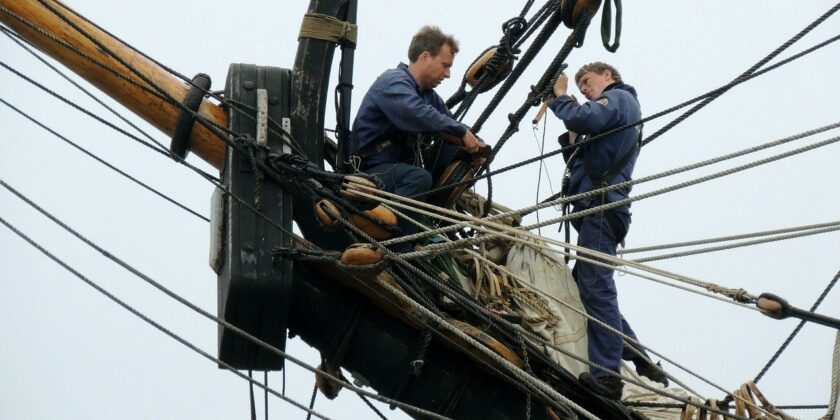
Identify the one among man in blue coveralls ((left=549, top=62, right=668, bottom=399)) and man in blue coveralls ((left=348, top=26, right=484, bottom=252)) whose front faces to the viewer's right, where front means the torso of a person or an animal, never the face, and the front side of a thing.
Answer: man in blue coveralls ((left=348, top=26, right=484, bottom=252))

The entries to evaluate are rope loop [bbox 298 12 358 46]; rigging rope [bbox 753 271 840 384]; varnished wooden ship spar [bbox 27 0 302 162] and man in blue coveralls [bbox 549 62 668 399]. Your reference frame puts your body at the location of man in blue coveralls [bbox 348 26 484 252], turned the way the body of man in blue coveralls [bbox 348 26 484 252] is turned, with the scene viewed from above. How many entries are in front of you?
2

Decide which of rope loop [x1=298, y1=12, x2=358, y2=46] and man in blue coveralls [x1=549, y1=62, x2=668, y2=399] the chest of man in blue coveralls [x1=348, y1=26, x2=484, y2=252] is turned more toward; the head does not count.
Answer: the man in blue coveralls

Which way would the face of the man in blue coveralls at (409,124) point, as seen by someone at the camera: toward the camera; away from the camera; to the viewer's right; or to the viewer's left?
to the viewer's right

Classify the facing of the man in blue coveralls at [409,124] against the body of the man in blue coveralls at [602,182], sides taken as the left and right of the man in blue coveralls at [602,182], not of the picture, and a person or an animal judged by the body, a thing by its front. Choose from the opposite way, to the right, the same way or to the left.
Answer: the opposite way

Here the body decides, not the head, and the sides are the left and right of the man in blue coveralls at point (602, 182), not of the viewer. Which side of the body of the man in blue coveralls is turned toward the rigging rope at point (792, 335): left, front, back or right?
back

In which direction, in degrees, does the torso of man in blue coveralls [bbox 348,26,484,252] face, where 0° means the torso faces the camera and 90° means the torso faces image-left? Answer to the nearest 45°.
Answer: approximately 270°

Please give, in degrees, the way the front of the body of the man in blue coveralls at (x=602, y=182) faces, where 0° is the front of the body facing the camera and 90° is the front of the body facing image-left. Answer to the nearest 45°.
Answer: approximately 90°

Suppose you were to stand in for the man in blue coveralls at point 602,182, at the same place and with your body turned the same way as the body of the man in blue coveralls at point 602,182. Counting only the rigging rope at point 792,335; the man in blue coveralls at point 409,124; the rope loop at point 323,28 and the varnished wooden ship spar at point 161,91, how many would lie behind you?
1

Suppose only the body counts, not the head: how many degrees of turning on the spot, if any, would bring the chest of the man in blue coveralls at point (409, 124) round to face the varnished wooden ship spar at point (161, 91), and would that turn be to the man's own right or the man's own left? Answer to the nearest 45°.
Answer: approximately 180°
